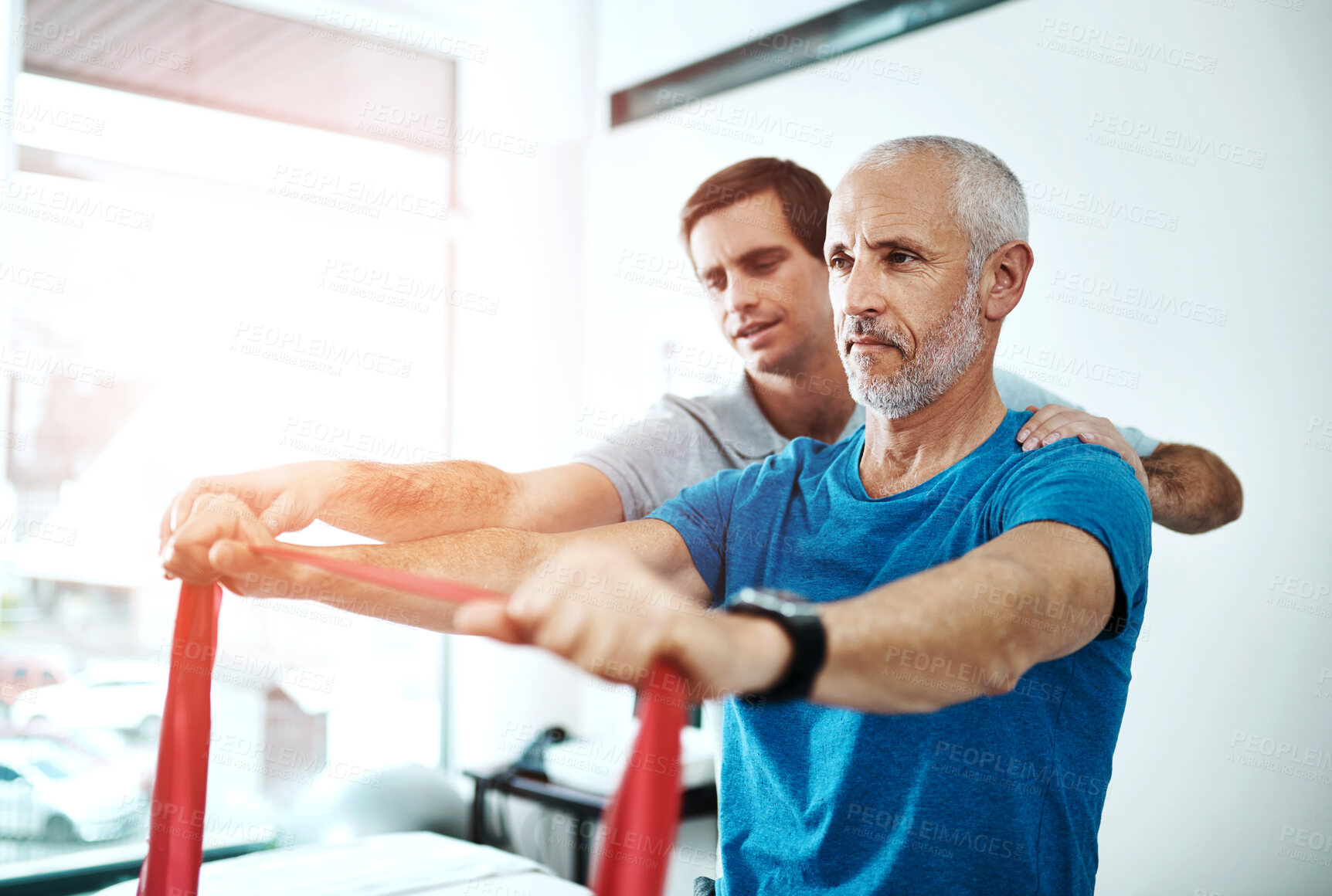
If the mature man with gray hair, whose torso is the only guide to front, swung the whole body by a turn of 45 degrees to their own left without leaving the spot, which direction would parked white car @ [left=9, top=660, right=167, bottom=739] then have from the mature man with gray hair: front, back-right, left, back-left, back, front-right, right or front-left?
back-right

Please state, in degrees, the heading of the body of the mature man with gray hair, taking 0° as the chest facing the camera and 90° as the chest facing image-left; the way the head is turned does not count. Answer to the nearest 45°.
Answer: approximately 45°

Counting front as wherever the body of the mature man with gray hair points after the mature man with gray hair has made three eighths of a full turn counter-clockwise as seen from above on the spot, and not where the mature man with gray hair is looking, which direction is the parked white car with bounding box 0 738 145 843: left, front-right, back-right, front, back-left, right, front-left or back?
back-left

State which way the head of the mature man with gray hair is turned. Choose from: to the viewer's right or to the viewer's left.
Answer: to the viewer's left
